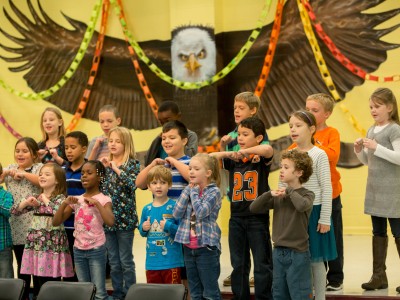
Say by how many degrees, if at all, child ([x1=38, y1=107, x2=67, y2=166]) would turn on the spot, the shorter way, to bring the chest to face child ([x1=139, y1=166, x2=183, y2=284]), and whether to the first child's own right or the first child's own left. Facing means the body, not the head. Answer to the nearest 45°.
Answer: approximately 90° to the first child's own left

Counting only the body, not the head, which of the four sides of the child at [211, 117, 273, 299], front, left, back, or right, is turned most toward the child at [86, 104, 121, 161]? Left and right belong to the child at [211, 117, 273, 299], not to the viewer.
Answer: right

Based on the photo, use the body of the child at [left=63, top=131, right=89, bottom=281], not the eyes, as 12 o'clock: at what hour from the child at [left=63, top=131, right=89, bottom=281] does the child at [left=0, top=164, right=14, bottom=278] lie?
the child at [left=0, top=164, right=14, bottom=278] is roughly at 2 o'clock from the child at [left=63, top=131, right=89, bottom=281].

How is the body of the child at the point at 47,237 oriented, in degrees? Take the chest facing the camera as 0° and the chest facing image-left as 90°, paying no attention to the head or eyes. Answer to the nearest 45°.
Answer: approximately 45°

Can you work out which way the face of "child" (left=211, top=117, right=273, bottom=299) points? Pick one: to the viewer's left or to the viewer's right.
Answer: to the viewer's left

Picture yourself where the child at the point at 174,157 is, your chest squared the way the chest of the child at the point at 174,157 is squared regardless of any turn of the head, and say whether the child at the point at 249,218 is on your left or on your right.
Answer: on your left

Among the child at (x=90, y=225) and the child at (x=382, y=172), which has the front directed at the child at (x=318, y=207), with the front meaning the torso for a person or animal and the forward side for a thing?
the child at (x=382, y=172)

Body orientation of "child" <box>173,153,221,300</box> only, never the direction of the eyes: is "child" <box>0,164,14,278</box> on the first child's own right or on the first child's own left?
on the first child's own right
